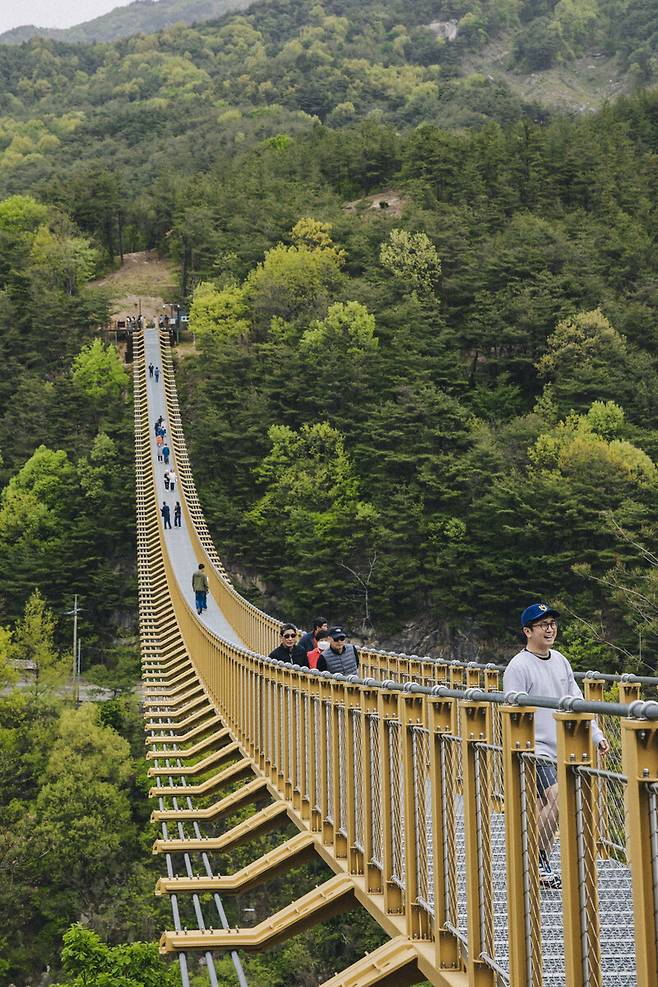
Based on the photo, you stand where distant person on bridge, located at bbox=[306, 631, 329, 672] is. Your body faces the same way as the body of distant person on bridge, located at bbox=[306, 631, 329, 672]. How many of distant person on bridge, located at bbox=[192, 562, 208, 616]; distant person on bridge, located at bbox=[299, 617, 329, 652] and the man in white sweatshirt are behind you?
2

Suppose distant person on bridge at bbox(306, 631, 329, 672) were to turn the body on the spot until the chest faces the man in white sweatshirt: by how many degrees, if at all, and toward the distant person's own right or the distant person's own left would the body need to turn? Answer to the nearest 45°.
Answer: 0° — they already face them

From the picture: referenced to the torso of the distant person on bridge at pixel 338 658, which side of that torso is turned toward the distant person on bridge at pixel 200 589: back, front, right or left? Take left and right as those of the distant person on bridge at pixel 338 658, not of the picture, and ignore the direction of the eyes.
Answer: back

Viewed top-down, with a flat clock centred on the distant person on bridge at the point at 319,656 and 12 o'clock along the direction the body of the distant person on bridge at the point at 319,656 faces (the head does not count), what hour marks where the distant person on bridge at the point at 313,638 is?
the distant person on bridge at the point at 313,638 is roughly at 6 o'clock from the distant person on bridge at the point at 319,656.

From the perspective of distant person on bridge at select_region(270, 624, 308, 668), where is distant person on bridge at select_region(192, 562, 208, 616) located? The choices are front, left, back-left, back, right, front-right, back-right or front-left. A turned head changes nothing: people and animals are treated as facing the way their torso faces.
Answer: back

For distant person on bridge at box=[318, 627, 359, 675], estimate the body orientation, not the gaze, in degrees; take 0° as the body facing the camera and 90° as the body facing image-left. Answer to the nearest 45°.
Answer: approximately 0°

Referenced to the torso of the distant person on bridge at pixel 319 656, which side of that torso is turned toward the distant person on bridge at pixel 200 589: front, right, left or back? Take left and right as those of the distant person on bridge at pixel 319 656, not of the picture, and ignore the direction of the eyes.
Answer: back

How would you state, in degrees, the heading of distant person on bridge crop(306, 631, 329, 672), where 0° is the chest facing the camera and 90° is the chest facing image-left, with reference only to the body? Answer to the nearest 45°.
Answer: approximately 0°
